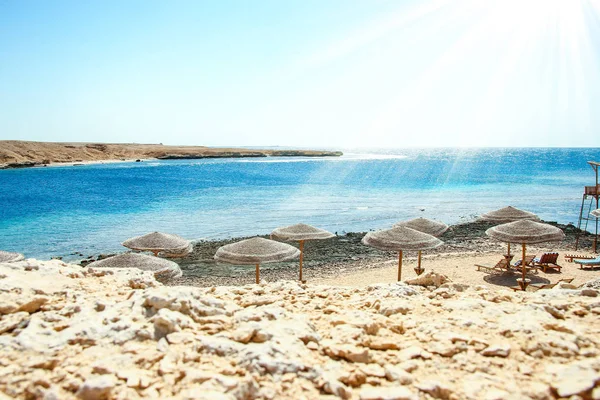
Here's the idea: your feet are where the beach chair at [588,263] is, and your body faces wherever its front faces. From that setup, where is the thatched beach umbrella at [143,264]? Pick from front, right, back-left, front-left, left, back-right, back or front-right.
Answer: front-left

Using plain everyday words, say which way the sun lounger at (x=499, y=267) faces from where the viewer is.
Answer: facing to the left of the viewer

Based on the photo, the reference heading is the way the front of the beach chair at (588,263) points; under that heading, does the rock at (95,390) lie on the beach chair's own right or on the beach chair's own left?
on the beach chair's own left

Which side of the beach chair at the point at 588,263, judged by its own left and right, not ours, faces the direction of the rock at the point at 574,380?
left

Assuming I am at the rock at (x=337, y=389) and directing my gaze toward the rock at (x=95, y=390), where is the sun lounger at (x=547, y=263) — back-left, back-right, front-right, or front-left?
back-right

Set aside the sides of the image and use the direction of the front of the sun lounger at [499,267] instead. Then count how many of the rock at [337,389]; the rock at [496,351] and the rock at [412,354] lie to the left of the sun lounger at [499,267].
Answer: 3

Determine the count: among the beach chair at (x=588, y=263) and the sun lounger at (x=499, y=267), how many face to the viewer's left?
2

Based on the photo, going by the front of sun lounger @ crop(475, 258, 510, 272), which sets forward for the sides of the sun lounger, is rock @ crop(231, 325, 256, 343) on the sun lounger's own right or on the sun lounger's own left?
on the sun lounger's own left

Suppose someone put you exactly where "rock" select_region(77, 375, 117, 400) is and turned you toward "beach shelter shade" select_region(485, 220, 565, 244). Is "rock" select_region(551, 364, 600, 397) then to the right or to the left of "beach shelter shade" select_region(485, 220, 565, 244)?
right

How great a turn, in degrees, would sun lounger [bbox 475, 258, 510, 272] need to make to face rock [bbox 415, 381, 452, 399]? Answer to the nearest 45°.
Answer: approximately 90° to its left

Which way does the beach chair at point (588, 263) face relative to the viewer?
to the viewer's left

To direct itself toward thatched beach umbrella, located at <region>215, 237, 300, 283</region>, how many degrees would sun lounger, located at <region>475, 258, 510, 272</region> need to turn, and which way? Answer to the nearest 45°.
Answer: approximately 45° to its left
